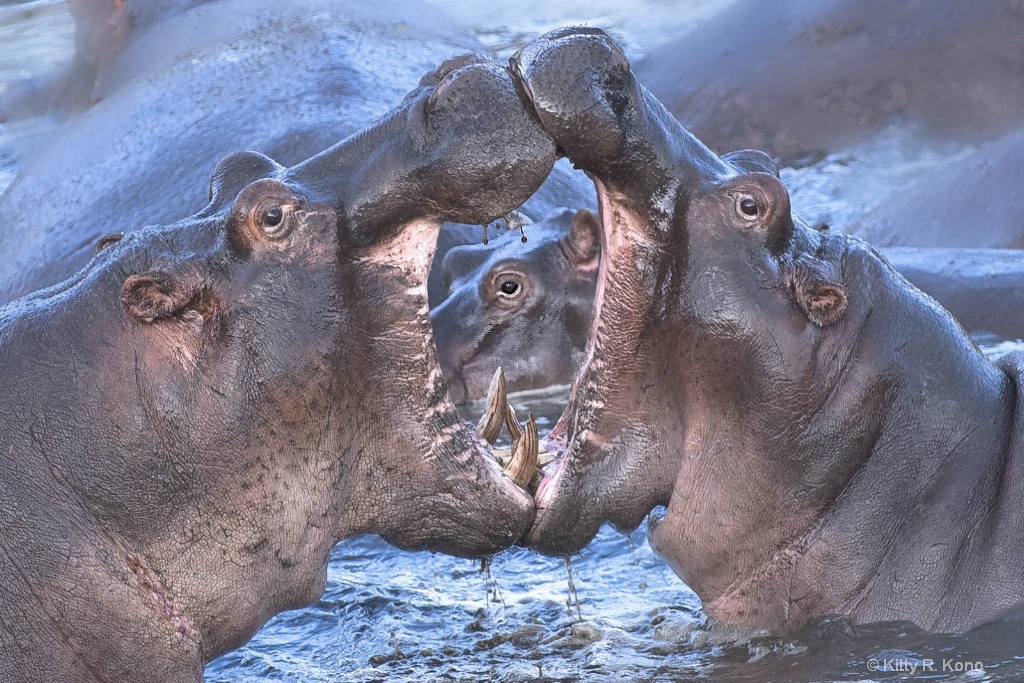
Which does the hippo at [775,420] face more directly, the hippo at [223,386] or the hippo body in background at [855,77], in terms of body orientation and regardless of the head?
the hippo

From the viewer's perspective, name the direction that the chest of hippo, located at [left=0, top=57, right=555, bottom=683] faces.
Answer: to the viewer's right

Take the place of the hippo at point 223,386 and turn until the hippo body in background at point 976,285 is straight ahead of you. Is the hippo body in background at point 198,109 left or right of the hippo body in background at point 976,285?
left

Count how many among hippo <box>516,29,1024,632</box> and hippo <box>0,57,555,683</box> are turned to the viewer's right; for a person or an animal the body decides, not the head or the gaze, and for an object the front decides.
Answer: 1

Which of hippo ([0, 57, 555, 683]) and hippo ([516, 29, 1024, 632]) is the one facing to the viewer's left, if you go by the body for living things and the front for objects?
hippo ([516, 29, 1024, 632])

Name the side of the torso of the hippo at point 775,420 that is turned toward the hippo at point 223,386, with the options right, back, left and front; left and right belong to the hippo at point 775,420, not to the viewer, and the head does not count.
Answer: front

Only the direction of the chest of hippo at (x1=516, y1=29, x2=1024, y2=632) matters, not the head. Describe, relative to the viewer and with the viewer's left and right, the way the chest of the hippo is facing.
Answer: facing to the left of the viewer

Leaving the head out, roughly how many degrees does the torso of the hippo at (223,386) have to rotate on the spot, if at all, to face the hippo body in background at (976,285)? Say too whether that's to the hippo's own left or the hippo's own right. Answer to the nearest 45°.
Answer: approximately 45° to the hippo's own left

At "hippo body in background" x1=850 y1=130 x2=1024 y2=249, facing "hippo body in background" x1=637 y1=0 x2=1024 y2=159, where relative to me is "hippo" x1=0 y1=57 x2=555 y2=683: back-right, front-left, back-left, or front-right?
back-left

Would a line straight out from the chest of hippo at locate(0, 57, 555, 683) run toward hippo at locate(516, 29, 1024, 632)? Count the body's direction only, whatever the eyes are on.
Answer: yes

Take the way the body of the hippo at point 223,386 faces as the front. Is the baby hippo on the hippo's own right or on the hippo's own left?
on the hippo's own left

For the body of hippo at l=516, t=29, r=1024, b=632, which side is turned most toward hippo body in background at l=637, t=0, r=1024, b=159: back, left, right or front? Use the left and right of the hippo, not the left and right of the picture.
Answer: right

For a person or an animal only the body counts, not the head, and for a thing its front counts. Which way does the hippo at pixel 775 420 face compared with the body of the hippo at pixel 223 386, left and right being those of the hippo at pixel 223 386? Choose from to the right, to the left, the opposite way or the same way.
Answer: the opposite way

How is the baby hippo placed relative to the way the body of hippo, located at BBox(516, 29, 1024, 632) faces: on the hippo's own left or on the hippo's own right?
on the hippo's own right

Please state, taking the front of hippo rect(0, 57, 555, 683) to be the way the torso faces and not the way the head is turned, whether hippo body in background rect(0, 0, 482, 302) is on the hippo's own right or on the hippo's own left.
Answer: on the hippo's own left
